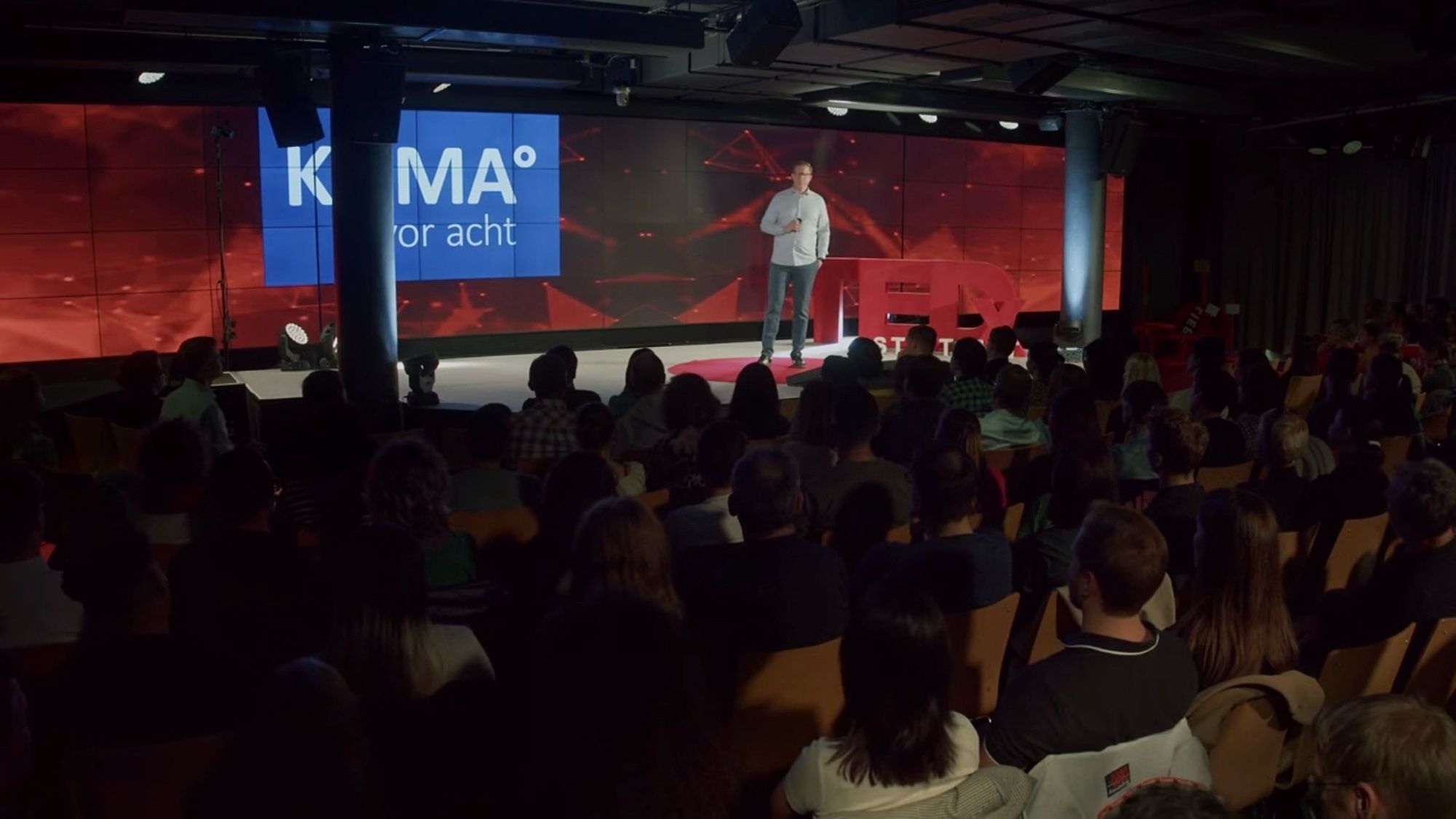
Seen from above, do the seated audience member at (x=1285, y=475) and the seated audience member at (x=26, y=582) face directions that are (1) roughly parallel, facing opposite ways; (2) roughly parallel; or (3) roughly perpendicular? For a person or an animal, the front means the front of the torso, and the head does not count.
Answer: roughly parallel

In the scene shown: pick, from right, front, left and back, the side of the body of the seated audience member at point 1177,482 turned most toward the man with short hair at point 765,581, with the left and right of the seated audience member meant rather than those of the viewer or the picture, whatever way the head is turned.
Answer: left

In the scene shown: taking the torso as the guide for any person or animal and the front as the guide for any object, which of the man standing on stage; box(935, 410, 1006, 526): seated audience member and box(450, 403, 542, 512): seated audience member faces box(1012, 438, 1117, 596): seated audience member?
the man standing on stage

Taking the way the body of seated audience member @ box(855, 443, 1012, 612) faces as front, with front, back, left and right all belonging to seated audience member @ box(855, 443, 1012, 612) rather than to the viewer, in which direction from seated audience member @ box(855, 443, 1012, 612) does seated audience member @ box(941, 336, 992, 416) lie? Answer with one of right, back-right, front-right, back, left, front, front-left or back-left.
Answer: front

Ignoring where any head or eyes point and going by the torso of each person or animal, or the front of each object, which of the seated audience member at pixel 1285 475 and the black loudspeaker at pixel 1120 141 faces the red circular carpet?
the seated audience member

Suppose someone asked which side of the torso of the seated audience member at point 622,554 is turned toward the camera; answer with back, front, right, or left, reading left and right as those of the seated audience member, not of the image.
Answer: back

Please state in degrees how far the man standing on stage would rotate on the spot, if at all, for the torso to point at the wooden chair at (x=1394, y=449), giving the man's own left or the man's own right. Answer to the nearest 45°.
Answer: approximately 45° to the man's own left

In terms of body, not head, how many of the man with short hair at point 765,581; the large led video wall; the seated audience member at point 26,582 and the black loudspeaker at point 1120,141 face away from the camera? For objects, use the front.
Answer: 2

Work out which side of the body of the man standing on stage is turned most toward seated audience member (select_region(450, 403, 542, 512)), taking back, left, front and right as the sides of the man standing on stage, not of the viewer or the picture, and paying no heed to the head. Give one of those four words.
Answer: front

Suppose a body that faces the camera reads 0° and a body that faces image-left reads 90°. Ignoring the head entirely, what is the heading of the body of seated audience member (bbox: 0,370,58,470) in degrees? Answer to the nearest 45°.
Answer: approximately 180°

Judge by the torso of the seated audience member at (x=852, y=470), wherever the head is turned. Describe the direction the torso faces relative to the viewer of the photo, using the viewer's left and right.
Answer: facing away from the viewer and to the left of the viewer

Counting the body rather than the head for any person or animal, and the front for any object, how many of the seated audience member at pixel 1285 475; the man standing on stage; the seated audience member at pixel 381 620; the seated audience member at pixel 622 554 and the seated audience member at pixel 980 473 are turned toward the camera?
1

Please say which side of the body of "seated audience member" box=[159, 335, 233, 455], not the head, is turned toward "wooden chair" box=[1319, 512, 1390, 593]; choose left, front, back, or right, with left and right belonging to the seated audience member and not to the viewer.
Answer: right

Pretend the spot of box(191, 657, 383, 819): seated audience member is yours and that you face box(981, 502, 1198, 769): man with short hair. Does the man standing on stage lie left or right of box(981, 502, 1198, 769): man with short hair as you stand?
left

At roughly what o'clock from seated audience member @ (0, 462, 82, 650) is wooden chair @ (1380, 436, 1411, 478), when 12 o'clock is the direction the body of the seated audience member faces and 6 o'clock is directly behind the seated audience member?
The wooden chair is roughly at 3 o'clock from the seated audience member.

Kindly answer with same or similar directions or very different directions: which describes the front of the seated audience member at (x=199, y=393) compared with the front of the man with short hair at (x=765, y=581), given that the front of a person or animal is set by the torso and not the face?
same or similar directions

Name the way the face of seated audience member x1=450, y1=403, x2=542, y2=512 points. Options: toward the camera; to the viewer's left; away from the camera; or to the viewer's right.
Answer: away from the camera

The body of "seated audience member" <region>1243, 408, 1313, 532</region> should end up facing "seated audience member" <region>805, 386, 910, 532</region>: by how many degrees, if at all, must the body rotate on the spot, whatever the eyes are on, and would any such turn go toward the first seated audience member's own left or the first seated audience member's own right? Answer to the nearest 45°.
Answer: approximately 90° to the first seated audience member's own left

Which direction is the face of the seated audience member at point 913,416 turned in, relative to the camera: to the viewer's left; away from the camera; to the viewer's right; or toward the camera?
away from the camera

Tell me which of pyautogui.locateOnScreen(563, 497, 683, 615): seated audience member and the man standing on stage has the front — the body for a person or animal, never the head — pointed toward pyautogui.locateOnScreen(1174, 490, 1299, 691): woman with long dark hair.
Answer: the man standing on stage

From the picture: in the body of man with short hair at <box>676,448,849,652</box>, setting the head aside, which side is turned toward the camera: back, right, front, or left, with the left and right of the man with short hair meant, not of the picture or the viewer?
back

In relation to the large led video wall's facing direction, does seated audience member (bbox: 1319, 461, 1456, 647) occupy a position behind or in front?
in front
